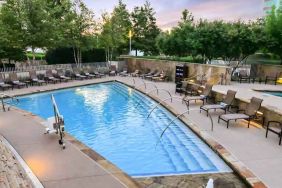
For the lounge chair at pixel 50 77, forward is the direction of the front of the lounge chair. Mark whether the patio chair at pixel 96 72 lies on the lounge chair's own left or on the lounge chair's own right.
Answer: on the lounge chair's own left

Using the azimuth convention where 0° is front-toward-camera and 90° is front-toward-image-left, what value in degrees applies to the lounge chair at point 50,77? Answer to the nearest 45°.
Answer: approximately 315°

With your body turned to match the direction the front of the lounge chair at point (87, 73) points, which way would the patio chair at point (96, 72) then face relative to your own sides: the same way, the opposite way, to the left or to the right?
the same way

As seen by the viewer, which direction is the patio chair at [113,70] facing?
toward the camera

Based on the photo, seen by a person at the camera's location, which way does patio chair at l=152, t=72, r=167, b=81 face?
facing the viewer and to the left of the viewer

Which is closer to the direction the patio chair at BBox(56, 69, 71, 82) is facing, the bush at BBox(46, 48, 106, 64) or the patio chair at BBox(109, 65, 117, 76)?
the patio chair

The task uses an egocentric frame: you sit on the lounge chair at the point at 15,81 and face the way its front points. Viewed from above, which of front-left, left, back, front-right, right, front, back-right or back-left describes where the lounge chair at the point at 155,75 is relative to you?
front-left

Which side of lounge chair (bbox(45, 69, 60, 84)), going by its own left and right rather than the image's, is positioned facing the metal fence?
back

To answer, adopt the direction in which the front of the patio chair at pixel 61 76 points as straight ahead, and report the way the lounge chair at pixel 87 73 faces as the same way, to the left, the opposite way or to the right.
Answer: the same way

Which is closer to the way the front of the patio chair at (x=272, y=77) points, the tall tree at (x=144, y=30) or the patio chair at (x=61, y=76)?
the patio chair

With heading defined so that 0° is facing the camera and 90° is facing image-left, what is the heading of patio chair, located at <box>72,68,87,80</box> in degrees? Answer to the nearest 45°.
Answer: approximately 315°

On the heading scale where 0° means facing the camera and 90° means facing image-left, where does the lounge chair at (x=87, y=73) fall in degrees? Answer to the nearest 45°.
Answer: approximately 315°

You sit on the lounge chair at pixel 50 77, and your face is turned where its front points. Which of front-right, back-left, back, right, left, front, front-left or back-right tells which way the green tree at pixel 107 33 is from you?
left

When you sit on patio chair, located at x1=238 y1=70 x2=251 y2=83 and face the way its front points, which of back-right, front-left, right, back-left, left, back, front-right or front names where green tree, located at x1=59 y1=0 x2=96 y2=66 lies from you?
right
